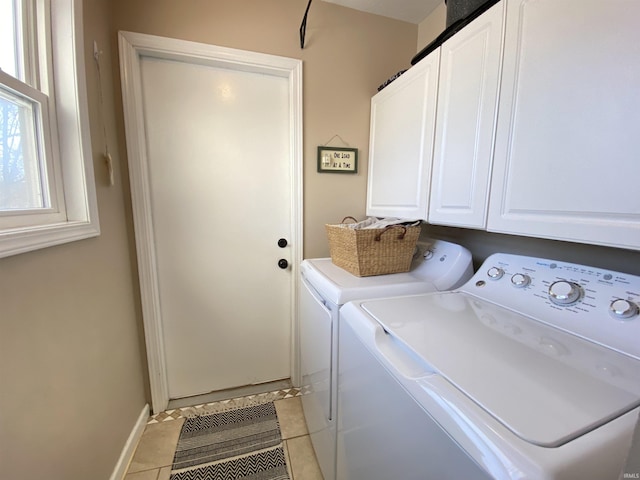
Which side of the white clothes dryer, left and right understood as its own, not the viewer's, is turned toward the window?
front

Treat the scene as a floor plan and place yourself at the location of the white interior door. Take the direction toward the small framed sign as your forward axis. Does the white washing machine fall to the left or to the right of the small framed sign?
right

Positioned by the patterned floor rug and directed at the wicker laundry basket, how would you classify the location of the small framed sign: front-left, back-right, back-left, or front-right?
front-left

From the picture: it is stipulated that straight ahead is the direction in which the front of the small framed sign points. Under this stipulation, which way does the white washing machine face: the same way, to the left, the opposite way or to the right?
to the right

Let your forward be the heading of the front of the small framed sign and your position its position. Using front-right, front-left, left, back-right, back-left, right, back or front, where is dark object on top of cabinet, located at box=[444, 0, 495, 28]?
front-left

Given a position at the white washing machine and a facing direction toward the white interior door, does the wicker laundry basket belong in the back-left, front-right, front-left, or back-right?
front-right

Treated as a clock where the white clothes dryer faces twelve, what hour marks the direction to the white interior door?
The white interior door is roughly at 2 o'clock from the white clothes dryer.

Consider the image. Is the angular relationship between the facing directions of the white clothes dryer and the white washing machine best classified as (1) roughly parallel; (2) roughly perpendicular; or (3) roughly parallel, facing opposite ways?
roughly parallel

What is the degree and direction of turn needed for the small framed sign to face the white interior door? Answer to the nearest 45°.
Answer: approximately 90° to its right

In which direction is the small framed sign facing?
toward the camera

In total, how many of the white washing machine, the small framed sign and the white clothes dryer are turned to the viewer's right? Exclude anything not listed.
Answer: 0

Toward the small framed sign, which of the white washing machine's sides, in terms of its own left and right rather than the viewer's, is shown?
right

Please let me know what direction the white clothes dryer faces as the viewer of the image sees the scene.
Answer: facing the viewer and to the left of the viewer

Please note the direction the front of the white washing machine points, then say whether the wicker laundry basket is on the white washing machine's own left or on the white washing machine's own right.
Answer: on the white washing machine's own right

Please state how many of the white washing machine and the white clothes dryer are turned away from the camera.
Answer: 0

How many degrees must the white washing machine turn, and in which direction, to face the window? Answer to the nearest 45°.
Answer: approximately 45° to its right
